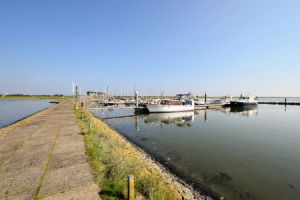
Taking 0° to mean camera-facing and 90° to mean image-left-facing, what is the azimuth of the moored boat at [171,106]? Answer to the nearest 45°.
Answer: approximately 90°

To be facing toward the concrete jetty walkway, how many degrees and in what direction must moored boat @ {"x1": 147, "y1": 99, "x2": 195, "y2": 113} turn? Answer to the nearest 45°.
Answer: approximately 90° to its left
